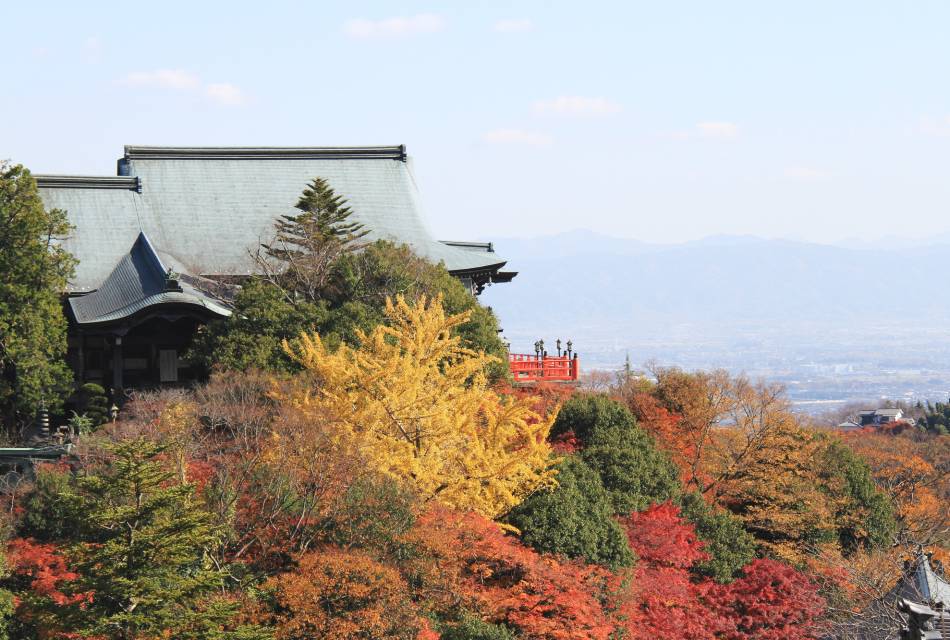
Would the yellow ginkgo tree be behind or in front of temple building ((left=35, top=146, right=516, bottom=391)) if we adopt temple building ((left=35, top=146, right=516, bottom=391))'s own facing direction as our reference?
in front

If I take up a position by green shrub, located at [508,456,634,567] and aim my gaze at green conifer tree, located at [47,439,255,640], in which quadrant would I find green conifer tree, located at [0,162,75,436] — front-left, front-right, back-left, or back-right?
front-right

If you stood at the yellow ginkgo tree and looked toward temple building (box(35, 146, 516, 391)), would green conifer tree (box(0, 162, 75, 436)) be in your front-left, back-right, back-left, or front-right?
front-left

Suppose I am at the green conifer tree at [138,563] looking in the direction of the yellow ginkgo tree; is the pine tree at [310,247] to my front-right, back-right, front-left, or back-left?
front-left

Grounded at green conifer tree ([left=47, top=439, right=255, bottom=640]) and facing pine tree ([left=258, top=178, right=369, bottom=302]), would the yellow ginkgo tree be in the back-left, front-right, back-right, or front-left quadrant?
front-right

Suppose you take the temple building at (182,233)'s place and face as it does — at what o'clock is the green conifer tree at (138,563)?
The green conifer tree is roughly at 12 o'clock from the temple building.

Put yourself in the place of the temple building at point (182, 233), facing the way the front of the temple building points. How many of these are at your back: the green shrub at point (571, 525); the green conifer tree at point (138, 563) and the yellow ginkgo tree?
0

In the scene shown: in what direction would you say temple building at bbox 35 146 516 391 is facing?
toward the camera

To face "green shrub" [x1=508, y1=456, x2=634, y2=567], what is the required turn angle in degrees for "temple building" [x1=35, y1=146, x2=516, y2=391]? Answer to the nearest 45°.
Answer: approximately 45° to its left
